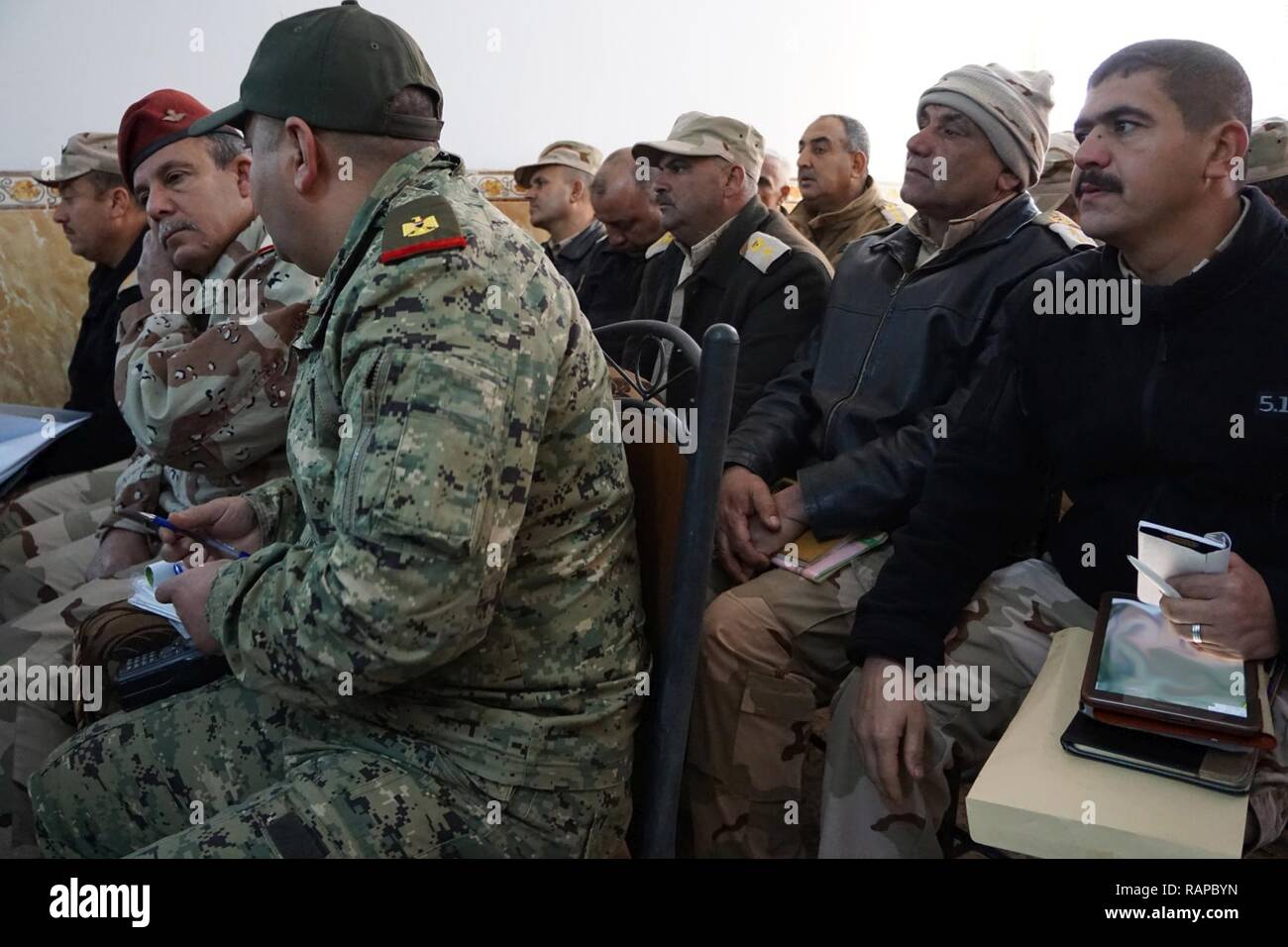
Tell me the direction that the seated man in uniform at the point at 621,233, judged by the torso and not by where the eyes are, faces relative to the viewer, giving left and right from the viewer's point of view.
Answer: facing the viewer and to the left of the viewer

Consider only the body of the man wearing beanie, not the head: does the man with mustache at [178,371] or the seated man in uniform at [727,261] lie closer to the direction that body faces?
the man with mustache

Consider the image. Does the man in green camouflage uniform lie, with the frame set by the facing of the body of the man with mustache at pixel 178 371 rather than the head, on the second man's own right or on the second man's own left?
on the second man's own left

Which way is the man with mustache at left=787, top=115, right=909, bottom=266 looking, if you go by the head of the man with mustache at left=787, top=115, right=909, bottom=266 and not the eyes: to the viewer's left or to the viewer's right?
to the viewer's left

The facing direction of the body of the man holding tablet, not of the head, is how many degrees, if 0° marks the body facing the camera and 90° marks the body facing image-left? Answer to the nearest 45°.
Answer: approximately 45°

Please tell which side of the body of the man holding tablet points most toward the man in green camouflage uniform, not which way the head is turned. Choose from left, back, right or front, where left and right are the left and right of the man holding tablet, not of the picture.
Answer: front

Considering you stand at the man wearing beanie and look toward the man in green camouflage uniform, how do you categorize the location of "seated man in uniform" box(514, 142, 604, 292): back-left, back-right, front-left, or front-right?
back-right
